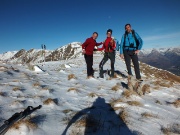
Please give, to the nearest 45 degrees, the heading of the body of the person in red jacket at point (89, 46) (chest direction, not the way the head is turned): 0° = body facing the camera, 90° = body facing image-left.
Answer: approximately 315°
